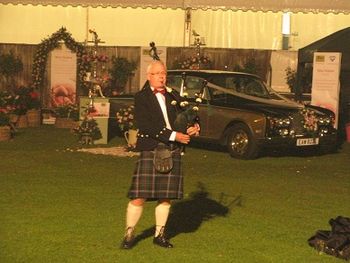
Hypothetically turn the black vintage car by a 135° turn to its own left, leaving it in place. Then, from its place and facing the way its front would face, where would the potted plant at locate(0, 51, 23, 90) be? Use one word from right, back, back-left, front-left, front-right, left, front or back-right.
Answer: front-left

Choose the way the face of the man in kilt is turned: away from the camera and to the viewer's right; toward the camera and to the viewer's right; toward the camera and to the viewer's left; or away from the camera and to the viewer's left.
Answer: toward the camera and to the viewer's right

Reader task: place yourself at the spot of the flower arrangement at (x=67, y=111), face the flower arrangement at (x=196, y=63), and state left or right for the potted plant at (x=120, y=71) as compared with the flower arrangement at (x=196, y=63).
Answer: left

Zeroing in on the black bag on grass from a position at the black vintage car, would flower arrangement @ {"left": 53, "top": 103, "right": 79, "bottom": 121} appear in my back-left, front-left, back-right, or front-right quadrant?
back-right

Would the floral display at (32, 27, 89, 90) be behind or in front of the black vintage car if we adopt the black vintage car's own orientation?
behind

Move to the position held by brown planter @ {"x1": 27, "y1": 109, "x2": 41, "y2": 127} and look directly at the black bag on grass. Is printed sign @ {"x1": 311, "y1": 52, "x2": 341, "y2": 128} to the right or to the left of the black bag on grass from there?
left

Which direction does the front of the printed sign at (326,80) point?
toward the camera

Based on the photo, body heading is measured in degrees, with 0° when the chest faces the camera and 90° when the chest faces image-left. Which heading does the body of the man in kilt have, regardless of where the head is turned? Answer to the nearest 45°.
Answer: approximately 315°

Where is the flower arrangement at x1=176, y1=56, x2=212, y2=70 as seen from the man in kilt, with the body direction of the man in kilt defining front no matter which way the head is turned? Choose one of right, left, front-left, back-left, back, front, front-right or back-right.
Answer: back-left

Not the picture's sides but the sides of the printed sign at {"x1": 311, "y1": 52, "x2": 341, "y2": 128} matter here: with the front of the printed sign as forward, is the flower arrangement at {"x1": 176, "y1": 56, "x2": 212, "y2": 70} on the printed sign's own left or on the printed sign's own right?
on the printed sign's own right

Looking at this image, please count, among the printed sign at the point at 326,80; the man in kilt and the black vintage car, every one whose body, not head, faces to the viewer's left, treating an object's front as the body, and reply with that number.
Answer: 0

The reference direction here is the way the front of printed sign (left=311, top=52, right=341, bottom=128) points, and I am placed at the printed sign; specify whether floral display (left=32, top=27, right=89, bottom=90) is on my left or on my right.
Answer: on my right

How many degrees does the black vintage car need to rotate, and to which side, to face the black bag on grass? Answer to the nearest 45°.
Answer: approximately 45° to its right

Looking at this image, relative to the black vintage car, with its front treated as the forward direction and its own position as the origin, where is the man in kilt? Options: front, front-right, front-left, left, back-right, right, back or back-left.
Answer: front-right

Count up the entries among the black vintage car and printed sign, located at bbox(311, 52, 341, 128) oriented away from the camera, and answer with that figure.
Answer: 0

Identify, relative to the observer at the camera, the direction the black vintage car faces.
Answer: facing the viewer and to the right of the viewer

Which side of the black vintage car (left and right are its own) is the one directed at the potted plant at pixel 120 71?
back
